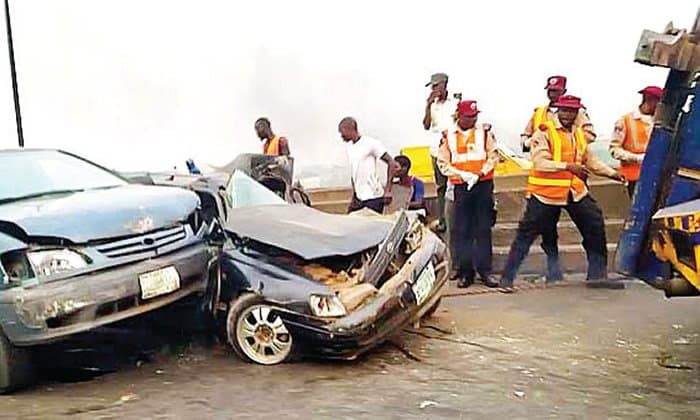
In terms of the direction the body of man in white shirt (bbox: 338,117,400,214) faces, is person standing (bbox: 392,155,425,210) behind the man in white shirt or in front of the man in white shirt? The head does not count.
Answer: behind

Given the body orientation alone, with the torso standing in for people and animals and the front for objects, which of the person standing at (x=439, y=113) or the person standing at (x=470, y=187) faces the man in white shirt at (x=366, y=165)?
the person standing at (x=439, y=113)

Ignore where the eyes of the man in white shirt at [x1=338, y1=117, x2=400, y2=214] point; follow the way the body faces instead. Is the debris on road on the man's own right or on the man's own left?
on the man's own left

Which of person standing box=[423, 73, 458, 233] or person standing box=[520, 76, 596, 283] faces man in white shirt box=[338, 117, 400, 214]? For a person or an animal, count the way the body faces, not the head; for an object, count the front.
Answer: person standing box=[423, 73, 458, 233]

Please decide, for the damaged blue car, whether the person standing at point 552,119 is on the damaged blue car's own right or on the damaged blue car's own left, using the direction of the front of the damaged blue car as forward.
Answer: on the damaged blue car's own left

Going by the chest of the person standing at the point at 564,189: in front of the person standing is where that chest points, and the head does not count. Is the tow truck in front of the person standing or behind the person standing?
in front

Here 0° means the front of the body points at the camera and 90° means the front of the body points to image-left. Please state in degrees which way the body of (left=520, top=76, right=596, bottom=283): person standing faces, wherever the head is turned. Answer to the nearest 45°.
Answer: approximately 0°

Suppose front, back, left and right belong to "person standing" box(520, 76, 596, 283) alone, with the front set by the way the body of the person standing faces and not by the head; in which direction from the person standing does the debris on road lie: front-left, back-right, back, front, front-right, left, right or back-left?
front

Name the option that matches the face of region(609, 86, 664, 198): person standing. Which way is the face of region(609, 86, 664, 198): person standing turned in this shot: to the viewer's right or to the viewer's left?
to the viewer's left

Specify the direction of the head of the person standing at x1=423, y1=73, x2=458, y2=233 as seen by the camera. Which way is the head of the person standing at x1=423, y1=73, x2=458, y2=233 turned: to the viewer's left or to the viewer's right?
to the viewer's left

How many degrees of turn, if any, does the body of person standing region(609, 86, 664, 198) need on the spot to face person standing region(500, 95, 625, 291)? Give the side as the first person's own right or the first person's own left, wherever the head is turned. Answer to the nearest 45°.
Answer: approximately 90° to the first person's own right

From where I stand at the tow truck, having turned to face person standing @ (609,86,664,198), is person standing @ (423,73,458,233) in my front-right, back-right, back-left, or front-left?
front-left

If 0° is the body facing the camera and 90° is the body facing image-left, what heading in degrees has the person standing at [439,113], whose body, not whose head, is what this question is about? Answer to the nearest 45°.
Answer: approximately 45°

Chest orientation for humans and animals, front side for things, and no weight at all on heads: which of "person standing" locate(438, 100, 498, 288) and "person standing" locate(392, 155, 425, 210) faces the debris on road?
"person standing" locate(438, 100, 498, 288)

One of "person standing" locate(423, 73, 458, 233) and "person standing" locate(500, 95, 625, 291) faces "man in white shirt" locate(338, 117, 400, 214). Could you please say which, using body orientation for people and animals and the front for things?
"person standing" locate(423, 73, 458, 233)

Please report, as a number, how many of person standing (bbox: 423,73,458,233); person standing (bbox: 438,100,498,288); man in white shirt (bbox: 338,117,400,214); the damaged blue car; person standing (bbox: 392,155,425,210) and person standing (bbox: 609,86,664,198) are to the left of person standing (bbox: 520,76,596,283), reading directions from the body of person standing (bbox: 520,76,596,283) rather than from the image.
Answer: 1

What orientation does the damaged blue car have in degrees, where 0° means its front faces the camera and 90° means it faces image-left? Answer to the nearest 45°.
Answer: approximately 315°
